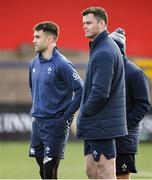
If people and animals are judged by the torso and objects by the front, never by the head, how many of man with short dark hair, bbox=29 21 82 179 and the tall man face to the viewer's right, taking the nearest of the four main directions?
0

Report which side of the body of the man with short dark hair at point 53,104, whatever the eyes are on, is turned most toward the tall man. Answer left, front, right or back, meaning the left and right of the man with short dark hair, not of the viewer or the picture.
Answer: left

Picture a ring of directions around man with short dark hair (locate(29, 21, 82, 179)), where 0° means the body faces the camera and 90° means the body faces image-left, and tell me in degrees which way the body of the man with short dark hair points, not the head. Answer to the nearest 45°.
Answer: approximately 45°
